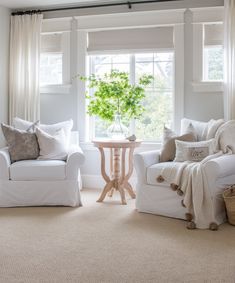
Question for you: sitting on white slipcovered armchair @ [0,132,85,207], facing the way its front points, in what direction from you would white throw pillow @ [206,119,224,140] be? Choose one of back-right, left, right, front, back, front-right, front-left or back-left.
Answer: left

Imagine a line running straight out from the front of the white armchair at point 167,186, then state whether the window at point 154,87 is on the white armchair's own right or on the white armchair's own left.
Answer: on the white armchair's own right

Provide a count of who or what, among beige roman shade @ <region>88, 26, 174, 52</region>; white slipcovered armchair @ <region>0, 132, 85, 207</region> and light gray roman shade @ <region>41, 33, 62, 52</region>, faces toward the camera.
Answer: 3

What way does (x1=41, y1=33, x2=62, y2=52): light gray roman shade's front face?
toward the camera

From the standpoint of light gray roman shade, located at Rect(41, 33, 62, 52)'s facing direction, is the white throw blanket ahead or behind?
ahead

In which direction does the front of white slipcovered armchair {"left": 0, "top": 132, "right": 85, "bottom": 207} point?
toward the camera
